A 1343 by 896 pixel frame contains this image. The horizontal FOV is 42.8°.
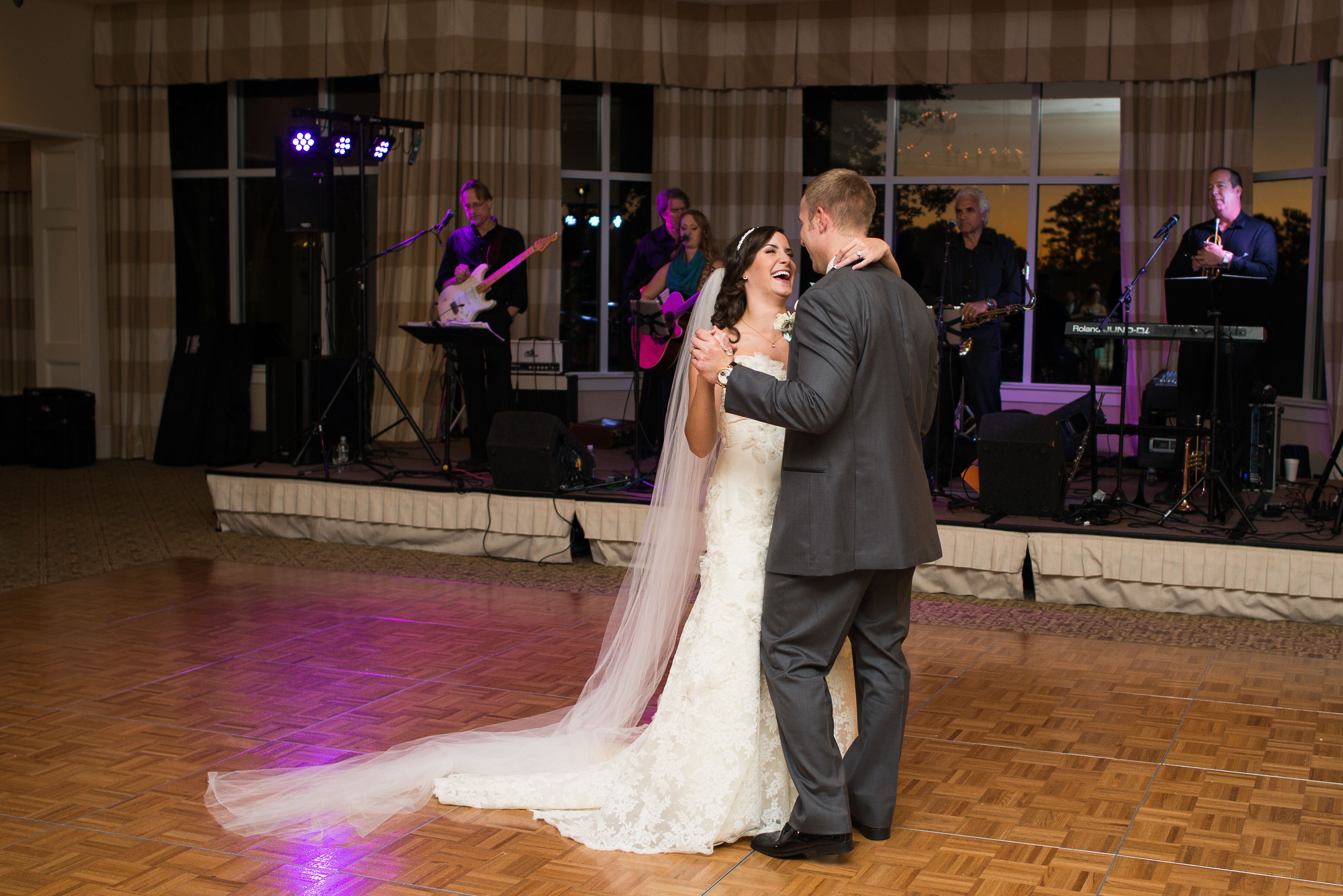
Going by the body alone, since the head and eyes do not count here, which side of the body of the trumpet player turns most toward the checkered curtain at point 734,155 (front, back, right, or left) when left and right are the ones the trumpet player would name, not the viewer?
right

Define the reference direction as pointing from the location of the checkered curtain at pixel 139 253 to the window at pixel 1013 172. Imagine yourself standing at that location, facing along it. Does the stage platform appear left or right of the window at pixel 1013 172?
right

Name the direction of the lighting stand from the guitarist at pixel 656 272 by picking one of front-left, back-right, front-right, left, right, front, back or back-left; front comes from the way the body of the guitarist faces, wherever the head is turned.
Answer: back-right

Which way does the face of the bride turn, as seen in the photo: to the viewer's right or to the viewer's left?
to the viewer's right

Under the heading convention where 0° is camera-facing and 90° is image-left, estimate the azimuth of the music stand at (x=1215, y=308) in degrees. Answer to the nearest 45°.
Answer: approximately 180°

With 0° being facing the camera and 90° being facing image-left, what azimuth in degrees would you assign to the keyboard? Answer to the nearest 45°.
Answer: approximately 180°

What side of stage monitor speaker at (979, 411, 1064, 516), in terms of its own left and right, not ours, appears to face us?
back

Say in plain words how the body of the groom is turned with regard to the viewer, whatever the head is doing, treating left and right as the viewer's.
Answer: facing away from the viewer and to the left of the viewer

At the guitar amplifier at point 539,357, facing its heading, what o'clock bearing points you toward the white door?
The white door is roughly at 4 o'clock from the guitar amplifier.

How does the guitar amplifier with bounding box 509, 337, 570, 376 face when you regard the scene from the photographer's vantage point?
facing the viewer

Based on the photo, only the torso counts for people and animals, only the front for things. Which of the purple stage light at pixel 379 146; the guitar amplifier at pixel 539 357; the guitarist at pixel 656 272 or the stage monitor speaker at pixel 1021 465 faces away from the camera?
the stage monitor speaker

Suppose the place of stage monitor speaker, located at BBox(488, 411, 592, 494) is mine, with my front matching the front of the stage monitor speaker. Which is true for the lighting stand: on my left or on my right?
on my left

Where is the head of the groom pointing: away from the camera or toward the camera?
away from the camera

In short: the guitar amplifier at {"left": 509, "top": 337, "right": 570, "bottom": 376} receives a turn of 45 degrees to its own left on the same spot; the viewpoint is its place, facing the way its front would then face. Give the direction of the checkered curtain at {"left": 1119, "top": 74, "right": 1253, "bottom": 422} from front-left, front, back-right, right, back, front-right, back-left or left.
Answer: front-left

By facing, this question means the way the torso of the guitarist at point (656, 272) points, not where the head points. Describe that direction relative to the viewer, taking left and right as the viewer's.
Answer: facing the viewer and to the right of the viewer
